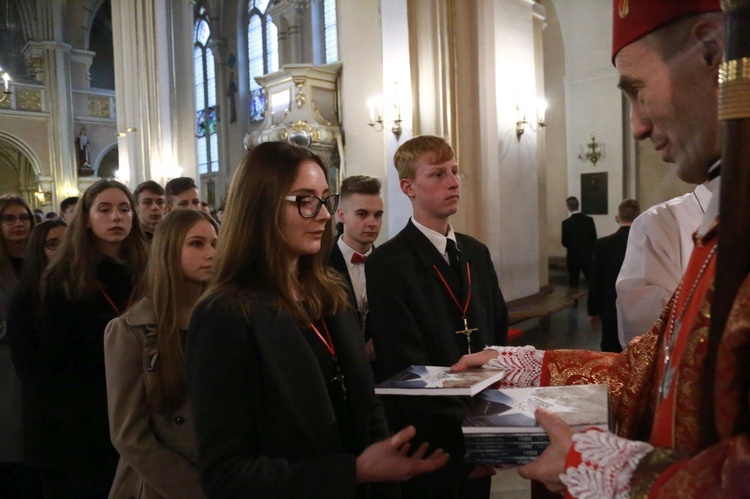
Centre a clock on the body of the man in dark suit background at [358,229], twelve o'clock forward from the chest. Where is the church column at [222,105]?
The church column is roughly at 7 o'clock from the man in dark suit background.

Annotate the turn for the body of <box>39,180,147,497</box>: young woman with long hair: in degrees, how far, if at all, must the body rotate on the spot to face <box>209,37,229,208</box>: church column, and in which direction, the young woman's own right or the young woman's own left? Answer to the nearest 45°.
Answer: approximately 135° to the young woman's own left

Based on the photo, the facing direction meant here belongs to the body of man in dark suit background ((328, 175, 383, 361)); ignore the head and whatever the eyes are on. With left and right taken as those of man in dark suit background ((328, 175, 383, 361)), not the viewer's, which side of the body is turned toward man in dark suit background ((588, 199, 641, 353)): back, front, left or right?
left

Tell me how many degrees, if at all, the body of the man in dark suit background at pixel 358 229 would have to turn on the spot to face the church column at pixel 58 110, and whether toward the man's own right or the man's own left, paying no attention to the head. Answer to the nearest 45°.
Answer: approximately 180°

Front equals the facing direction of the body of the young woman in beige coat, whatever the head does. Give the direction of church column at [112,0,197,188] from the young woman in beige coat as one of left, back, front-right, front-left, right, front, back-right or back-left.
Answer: back-left

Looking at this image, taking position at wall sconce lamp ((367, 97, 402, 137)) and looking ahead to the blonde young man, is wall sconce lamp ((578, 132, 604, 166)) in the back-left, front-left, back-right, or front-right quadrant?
back-left
